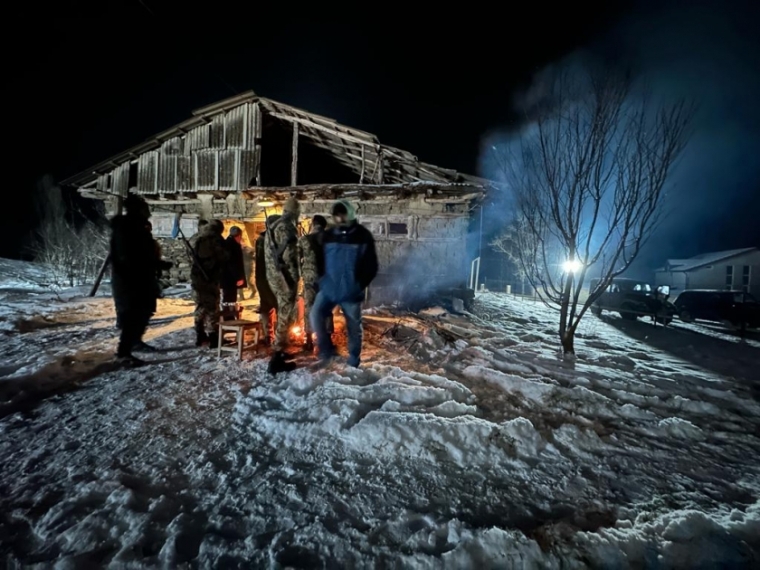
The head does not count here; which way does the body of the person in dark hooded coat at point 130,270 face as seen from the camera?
to the viewer's right

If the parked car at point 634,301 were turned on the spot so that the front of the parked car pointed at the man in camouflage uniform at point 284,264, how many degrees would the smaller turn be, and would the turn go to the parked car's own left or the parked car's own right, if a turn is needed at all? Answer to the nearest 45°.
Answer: approximately 45° to the parked car's own right

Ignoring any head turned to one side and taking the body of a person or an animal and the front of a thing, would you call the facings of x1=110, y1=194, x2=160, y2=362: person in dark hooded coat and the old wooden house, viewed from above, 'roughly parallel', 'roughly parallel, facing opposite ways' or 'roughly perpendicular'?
roughly perpendicular

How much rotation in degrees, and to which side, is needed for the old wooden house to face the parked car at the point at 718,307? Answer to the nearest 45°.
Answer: approximately 90° to its left

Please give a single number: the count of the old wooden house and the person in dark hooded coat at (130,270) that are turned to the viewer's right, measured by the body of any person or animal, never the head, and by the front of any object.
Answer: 1

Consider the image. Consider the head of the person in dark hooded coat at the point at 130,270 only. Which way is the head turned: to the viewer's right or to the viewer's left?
to the viewer's right
